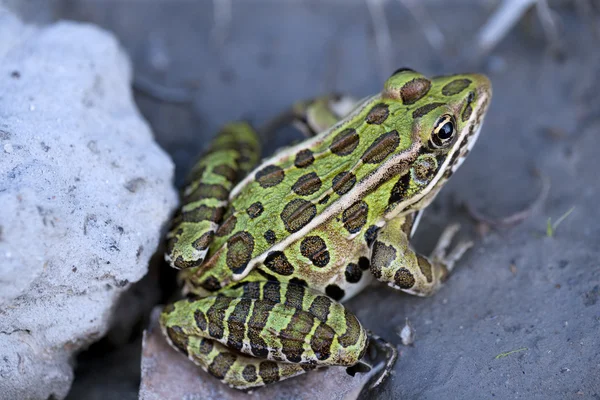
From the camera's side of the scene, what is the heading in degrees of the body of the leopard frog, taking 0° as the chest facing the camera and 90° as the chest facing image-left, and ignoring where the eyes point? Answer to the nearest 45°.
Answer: approximately 225°

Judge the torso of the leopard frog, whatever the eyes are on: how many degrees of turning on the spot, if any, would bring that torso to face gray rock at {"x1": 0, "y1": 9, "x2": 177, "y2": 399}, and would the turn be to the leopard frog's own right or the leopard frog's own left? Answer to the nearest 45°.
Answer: approximately 135° to the leopard frog's own left

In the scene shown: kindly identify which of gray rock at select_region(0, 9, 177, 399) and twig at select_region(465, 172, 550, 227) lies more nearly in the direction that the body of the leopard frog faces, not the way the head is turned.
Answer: the twig

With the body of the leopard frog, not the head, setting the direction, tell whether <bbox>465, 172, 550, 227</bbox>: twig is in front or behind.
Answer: in front
